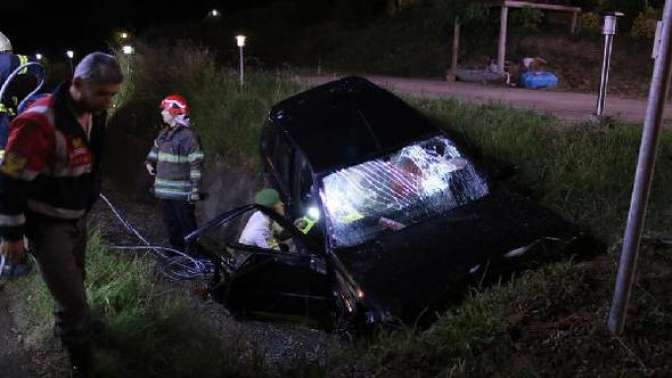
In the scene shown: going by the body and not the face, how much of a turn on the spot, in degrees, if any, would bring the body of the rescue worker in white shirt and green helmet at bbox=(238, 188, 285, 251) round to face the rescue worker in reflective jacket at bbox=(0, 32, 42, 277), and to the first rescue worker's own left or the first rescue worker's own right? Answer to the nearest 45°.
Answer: approximately 180°

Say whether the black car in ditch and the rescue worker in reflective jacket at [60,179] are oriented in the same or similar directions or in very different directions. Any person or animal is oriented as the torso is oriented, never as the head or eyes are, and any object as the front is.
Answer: same or similar directions

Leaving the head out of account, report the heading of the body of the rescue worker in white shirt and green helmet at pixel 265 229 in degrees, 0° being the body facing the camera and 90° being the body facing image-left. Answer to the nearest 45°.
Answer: approximately 270°

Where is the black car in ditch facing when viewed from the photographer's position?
facing the viewer and to the right of the viewer

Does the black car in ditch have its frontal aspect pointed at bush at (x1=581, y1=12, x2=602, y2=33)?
no

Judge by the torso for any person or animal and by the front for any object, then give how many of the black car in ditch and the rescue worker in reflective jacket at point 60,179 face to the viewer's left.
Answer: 0

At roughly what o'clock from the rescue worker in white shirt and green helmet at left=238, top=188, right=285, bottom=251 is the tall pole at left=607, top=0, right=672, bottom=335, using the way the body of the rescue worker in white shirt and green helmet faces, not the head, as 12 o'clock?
The tall pole is roughly at 2 o'clock from the rescue worker in white shirt and green helmet.

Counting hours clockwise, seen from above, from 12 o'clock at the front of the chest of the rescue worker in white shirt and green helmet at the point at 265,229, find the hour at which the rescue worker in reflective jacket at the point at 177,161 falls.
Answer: the rescue worker in reflective jacket at the point at 177,161 is roughly at 8 o'clock from the rescue worker in white shirt and green helmet at the point at 265,229.

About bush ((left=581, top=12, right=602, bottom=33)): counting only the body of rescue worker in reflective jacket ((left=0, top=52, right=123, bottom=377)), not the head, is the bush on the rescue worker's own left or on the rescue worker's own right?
on the rescue worker's own left

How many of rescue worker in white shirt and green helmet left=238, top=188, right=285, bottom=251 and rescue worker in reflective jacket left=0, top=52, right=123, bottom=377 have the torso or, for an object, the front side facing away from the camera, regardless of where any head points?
0

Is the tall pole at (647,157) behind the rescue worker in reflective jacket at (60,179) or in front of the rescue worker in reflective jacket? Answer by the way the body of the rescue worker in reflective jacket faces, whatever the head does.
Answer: in front

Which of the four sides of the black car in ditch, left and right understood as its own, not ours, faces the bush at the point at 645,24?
left

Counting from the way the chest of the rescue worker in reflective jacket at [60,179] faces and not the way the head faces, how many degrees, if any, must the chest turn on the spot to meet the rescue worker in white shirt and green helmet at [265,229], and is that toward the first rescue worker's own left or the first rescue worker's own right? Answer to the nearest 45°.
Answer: approximately 90° to the first rescue worker's own left

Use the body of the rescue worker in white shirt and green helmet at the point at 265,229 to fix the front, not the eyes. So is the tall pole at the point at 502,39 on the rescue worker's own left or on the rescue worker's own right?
on the rescue worker's own left

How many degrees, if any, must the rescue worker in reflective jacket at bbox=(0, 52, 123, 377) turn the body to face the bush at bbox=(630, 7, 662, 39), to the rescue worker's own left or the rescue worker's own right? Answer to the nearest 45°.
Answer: approximately 90° to the rescue worker's own left
